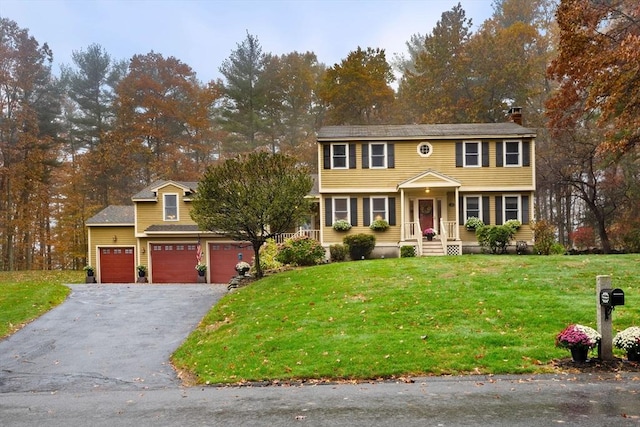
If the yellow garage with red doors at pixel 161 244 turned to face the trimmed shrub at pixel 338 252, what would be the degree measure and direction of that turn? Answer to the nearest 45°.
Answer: approximately 45° to its left

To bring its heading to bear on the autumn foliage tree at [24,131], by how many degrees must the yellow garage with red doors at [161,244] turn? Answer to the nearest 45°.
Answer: approximately 135° to its right

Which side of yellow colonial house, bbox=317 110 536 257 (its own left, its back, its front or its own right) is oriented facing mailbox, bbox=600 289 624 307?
front

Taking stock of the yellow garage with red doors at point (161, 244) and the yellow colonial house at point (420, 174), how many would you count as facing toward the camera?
2

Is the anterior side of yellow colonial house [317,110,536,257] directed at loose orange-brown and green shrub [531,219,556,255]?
no

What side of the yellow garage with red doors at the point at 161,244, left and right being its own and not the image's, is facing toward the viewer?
front

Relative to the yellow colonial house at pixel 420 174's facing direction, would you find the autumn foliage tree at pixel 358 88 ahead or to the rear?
to the rear

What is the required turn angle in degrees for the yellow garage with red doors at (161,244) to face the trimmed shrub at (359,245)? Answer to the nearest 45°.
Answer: approximately 45° to its left

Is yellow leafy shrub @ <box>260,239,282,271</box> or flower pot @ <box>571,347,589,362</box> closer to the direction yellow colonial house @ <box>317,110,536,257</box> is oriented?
the flower pot

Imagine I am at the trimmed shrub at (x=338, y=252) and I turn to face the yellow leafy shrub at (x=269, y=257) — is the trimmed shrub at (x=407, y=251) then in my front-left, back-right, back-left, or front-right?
back-left

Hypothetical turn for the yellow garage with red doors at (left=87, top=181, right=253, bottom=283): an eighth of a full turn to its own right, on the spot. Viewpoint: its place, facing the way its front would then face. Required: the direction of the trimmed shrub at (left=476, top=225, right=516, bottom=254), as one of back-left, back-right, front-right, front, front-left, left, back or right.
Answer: left

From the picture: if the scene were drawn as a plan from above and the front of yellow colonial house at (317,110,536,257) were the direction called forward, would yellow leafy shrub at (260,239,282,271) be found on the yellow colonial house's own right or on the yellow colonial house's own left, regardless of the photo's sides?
on the yellow colonial house's own right

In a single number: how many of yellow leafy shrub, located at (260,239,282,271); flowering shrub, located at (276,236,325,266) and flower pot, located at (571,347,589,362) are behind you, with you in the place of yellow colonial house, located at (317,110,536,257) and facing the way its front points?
0

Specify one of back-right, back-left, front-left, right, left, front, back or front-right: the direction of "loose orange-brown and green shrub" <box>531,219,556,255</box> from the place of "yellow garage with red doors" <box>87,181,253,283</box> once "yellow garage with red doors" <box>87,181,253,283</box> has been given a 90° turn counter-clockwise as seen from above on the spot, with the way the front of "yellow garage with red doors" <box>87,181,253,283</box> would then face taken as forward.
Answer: front-right

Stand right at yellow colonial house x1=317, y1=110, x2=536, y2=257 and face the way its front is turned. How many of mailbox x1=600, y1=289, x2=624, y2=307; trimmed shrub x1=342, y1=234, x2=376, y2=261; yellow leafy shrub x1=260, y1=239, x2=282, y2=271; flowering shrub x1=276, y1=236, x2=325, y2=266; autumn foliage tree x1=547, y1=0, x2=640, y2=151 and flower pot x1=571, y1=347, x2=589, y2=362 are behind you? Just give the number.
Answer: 0

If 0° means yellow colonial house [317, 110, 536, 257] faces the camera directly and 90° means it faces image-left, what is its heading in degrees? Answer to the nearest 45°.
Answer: approximately 0°

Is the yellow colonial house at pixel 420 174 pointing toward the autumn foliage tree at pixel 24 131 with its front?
no
